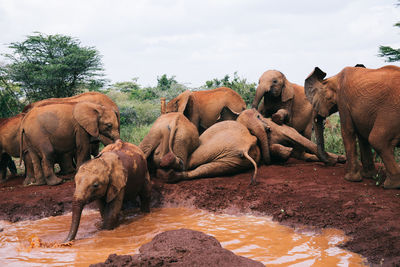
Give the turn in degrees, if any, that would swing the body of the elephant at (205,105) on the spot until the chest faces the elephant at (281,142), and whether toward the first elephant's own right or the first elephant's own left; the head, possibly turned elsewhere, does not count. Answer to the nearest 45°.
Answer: approximately 135° to the first elephant's own left

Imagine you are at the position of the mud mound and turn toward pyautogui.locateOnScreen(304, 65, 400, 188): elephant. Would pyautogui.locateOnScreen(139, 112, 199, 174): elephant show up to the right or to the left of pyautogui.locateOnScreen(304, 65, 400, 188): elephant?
left

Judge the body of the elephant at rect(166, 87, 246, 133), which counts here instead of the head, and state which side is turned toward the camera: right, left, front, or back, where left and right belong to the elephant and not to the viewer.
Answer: left

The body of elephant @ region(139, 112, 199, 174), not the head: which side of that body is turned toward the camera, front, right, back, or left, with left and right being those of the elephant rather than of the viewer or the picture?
back

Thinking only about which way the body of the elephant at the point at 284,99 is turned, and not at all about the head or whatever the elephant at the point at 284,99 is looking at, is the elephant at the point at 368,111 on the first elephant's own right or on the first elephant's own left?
on the first elephant's own left

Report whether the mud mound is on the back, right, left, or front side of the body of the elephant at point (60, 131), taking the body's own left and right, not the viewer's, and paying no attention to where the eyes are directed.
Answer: right

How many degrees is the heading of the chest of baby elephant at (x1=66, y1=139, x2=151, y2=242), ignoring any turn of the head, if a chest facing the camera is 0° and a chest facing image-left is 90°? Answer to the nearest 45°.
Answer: approximately 45°

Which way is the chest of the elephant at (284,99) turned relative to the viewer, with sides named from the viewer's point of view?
facing the viewer and to the left of the viewer

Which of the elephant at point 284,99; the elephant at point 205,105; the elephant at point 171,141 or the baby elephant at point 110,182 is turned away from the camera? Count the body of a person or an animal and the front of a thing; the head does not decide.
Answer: the elephant at point 171,141

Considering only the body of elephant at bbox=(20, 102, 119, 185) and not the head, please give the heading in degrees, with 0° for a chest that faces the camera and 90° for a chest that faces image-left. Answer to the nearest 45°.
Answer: approximately 270°

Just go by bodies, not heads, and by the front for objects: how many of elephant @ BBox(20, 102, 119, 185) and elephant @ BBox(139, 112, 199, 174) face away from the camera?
1
